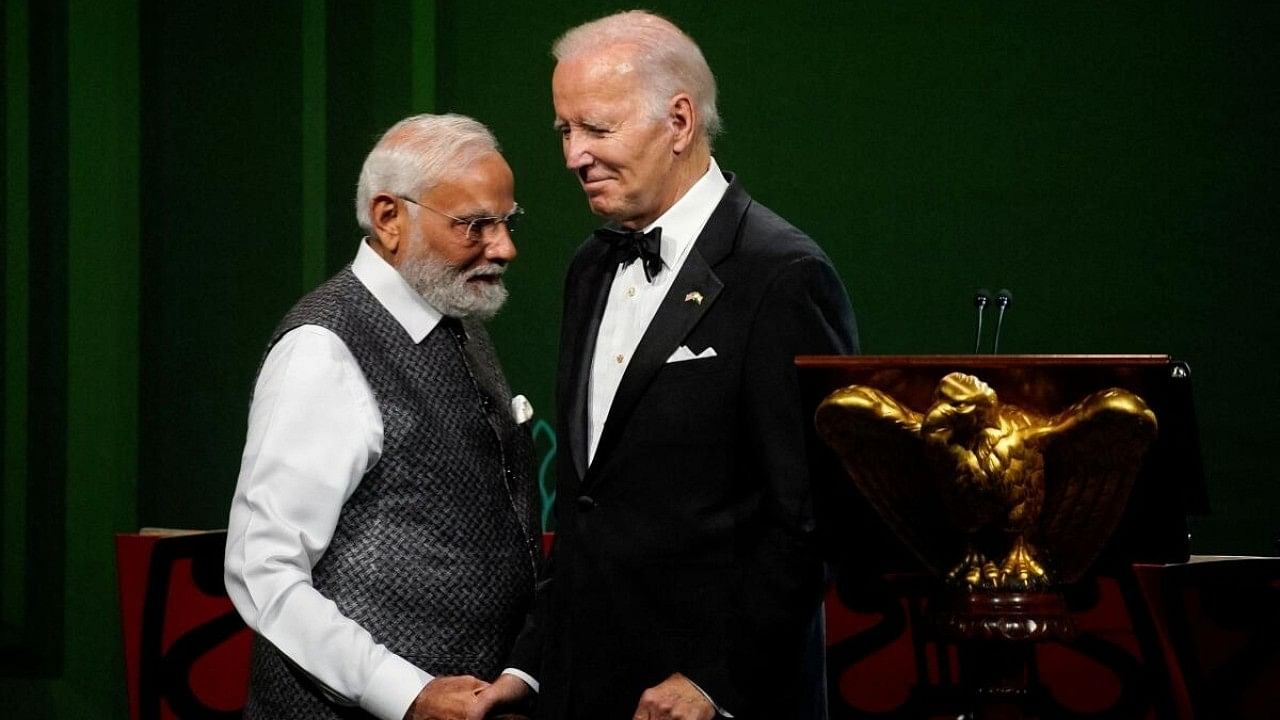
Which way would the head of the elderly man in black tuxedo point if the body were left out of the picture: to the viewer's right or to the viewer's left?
to the viewer's left

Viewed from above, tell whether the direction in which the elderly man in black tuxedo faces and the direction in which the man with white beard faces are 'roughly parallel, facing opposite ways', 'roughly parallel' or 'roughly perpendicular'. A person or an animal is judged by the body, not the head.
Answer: roughly perpendicular

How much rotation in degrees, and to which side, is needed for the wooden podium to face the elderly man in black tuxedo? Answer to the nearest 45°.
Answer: approximately 135° to its right

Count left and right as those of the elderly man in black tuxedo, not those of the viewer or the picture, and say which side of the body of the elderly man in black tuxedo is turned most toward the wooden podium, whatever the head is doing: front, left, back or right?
left

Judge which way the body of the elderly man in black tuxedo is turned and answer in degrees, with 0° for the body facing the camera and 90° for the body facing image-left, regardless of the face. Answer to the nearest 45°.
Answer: approximately 45°

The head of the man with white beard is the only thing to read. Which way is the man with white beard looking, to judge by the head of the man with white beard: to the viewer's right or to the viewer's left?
to the viewer's right

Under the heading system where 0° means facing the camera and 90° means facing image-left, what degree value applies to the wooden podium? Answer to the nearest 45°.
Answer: approximately 0°

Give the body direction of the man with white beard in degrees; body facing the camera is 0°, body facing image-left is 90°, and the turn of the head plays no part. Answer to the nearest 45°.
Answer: approximately 315°

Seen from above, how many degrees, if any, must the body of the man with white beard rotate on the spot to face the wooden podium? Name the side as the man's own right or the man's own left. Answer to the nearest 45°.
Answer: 0° — they already face it

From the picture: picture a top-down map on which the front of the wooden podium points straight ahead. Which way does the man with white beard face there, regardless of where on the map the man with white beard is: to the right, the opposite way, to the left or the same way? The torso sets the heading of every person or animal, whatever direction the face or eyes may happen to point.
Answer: to the left

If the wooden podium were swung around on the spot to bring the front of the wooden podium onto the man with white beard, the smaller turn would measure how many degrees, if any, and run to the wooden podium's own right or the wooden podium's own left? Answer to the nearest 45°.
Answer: approximately 135° to the wooden podium's own right
